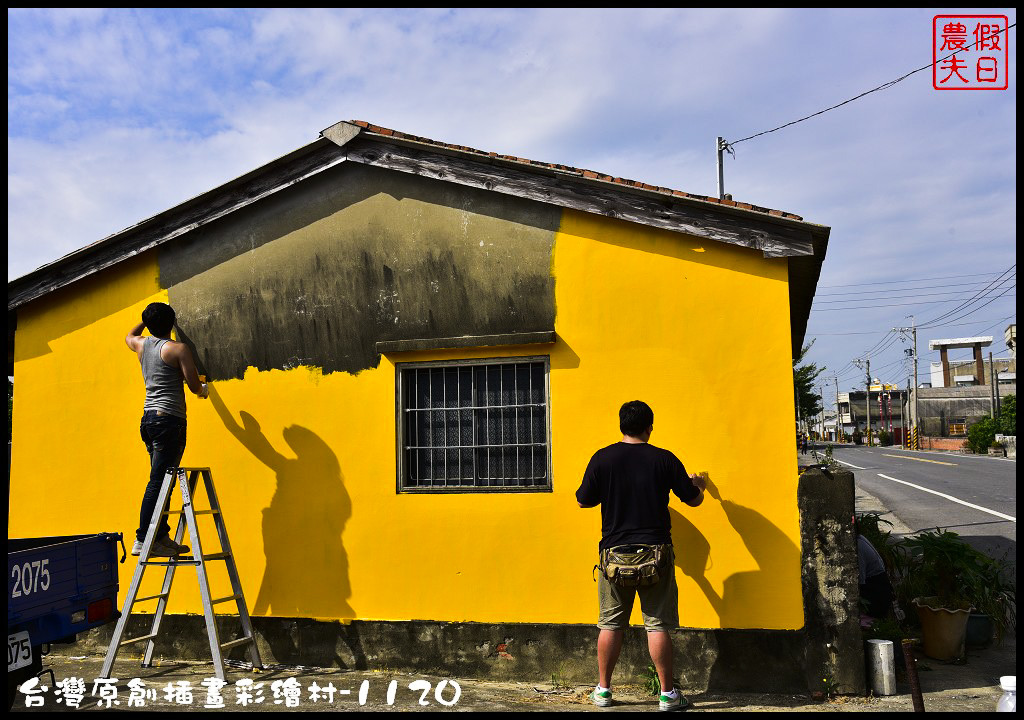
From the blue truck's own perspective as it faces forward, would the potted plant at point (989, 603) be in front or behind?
behind

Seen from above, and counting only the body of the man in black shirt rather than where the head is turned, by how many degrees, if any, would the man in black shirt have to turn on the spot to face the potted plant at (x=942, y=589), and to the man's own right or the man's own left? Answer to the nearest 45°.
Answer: approximately 45° to the man's own right

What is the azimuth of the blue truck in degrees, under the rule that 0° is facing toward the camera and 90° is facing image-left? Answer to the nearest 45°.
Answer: approximately 135°

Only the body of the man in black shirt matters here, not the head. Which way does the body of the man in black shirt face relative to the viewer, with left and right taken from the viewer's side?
facing away from the viewer

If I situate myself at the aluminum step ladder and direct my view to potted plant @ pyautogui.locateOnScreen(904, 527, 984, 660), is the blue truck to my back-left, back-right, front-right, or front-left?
back-right

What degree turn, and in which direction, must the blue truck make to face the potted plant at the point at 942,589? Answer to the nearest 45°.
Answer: approximately 135° to its right

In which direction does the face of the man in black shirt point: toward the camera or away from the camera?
away from the camera
